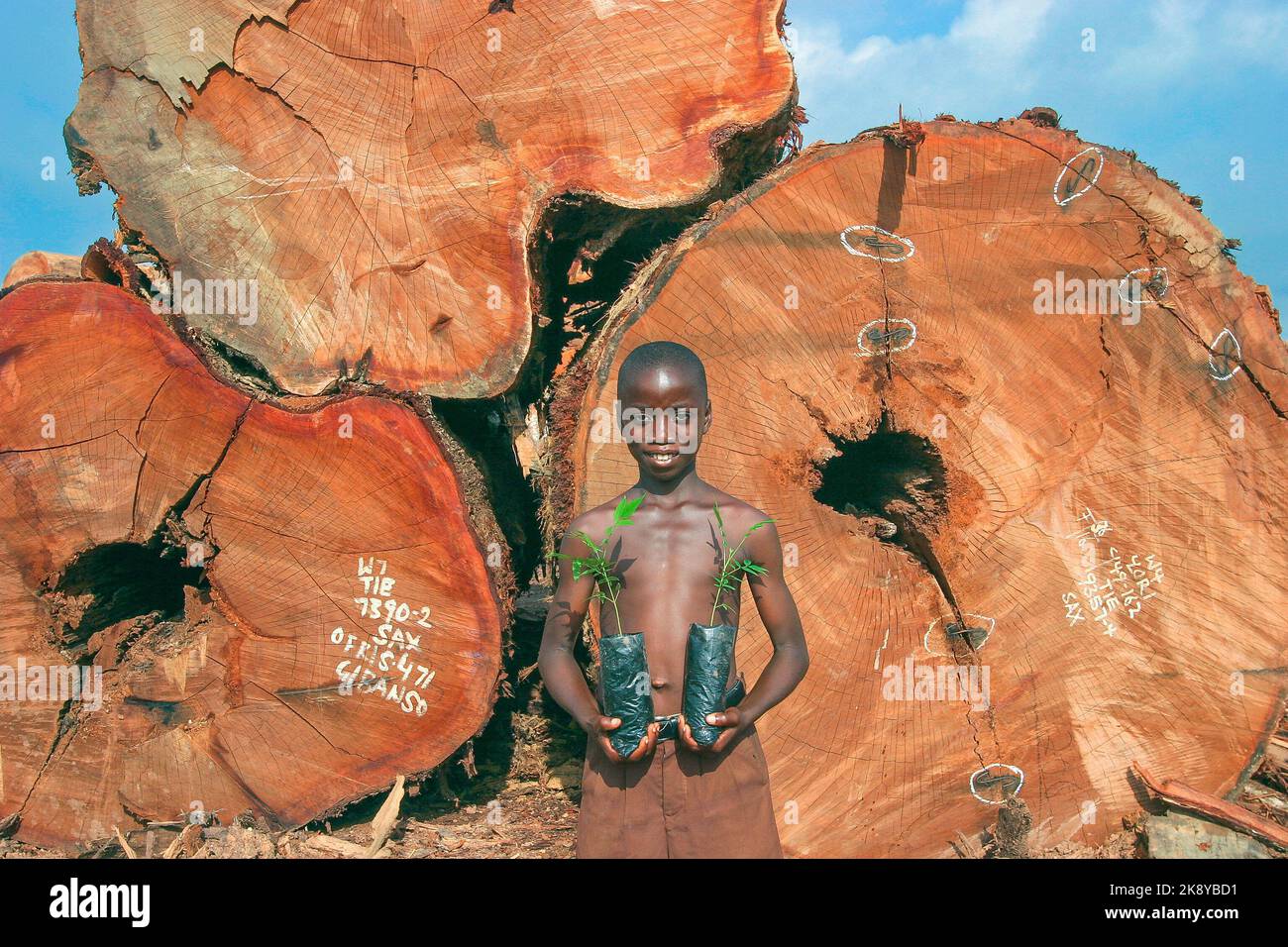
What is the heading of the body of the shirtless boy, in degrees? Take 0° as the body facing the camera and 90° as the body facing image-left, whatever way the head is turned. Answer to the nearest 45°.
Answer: approximately 0°

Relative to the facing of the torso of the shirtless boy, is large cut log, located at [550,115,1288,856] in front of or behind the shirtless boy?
behind
